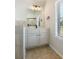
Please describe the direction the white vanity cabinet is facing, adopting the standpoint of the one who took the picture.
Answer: facing the viewer and to the right of the viewer
